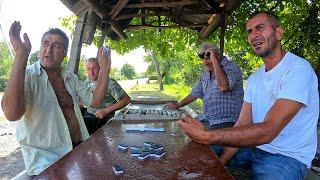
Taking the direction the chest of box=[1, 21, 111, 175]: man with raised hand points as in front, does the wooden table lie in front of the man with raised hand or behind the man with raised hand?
in front

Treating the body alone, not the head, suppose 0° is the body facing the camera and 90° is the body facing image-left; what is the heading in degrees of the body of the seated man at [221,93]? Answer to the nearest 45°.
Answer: approximately 45°

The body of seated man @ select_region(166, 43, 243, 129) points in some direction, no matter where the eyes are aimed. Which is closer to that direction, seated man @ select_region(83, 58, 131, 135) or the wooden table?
the wooden table

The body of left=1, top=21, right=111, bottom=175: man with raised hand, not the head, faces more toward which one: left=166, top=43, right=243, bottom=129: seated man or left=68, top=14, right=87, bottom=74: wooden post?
the seated man

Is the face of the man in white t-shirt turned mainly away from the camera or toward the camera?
toward the camera

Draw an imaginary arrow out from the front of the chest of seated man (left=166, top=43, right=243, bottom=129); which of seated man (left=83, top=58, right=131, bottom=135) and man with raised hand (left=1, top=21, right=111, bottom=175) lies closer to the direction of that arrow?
the man with raised hand

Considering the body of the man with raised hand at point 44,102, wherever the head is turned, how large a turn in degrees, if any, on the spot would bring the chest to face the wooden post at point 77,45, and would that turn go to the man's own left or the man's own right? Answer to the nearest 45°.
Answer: approximately 135° to the man's own left

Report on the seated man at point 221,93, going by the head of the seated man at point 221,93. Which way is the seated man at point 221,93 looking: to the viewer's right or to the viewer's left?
to the viewer's left

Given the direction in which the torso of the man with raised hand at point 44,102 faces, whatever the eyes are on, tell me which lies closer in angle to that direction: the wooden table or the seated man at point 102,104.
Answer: the wooden table

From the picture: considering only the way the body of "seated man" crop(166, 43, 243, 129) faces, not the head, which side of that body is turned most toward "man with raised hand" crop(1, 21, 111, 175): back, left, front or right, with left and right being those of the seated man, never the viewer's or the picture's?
front

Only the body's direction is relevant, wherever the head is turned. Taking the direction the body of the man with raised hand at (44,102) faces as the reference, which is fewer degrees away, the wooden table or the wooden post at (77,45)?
the wooden table

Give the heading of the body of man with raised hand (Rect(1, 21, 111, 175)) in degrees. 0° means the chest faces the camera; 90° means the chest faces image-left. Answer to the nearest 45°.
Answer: approximately 315°

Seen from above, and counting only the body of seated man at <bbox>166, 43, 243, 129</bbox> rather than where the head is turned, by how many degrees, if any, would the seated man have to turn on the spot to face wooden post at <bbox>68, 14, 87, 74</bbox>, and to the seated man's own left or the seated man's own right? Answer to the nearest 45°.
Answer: approximately 90° to the seated man's own right

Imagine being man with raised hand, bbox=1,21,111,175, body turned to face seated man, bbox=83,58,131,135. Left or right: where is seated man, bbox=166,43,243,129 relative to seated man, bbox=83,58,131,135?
right

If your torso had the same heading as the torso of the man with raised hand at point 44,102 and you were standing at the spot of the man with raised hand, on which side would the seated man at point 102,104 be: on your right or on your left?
on your left
